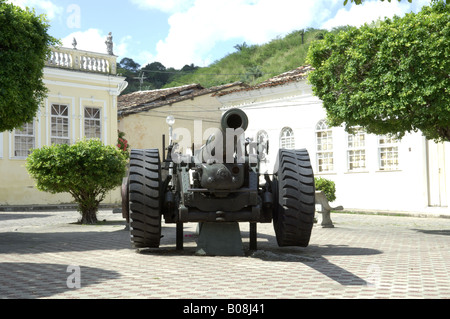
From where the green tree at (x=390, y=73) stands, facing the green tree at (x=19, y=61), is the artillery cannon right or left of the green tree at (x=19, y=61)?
left

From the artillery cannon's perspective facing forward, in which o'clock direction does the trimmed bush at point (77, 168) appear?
The trimmed bush is roughly at 5 o'clock from the artillery cannon.

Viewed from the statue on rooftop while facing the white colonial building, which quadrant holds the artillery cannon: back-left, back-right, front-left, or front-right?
front-right

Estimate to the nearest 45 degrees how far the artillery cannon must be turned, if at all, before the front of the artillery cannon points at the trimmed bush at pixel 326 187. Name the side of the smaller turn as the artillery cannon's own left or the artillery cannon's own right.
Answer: approximately 180°

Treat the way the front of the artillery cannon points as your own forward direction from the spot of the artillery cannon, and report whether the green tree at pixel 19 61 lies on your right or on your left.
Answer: on your right

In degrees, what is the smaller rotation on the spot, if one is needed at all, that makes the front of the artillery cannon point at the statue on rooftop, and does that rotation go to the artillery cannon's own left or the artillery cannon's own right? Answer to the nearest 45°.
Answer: approximately 180°

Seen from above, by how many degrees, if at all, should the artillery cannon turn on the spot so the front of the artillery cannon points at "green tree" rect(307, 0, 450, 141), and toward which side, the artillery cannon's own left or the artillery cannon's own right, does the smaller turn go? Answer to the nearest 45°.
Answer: approximately 135° to the artillery cannon's own left

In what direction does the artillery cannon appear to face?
toward the camera

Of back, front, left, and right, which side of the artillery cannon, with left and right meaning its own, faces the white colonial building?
back
